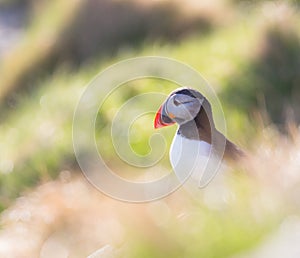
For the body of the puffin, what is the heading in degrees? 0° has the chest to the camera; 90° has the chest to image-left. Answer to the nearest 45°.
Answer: approximately 45°
